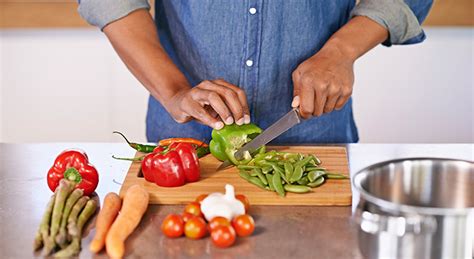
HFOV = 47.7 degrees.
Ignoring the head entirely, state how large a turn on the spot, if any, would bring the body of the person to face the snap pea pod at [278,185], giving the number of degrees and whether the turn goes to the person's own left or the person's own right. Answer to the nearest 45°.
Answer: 0° — they already face it

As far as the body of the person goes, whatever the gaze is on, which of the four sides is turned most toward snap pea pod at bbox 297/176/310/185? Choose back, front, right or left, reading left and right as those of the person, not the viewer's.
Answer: front

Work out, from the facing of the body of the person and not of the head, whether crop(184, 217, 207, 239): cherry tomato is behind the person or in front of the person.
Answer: in front

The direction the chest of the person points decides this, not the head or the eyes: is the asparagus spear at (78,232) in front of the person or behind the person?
in front

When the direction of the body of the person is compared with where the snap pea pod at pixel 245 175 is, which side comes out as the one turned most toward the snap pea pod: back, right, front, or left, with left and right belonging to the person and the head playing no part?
front

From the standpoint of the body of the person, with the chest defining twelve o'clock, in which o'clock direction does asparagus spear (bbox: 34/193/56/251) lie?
The asparagus spear is roughly at 1 o'clock from the person.

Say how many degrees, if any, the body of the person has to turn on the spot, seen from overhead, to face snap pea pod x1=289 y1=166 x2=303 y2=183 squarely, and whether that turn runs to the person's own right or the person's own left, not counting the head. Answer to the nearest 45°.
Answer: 0° — they already face it

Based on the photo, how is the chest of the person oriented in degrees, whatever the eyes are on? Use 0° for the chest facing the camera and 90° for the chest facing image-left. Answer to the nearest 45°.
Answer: approximately 0°
